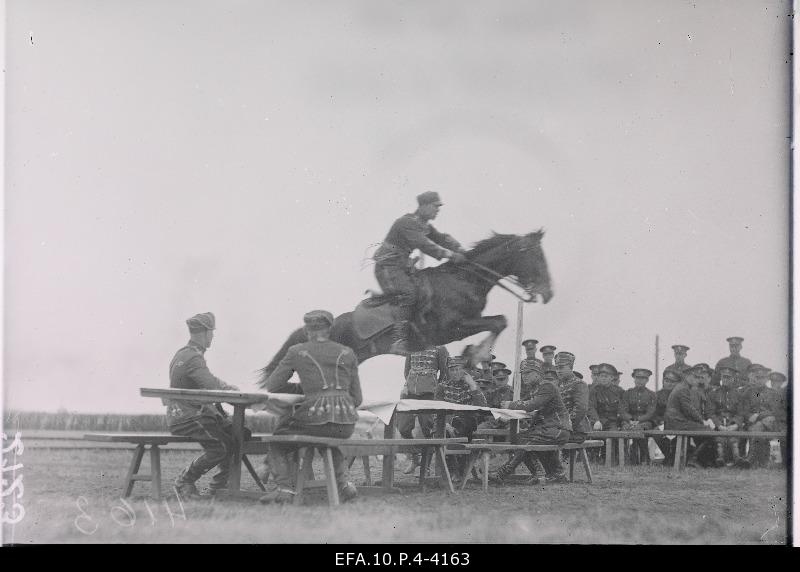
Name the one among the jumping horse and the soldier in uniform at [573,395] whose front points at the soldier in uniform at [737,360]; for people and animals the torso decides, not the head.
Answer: the jumping horse

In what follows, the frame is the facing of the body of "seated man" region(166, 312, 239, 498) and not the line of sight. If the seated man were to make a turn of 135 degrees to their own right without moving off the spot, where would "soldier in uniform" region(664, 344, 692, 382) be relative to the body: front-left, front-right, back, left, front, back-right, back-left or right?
back-left

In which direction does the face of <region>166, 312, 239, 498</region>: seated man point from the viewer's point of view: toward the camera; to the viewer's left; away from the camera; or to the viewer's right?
to the viewer's right

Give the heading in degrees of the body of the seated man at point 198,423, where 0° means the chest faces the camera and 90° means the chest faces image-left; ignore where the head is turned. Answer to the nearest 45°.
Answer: approximately 270°

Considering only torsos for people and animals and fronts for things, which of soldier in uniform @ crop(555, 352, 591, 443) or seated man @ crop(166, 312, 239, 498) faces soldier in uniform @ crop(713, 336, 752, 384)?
the seated man

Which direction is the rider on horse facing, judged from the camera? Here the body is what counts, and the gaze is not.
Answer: to the viewer's right

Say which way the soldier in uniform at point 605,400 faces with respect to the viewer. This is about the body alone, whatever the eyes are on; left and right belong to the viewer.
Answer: facing the viewer

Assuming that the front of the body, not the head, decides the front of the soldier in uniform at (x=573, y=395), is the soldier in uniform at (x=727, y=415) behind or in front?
behind

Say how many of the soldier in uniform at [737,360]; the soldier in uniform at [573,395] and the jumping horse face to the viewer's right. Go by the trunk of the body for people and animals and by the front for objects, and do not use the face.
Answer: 1

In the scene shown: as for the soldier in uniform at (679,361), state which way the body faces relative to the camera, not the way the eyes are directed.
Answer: toward the camera

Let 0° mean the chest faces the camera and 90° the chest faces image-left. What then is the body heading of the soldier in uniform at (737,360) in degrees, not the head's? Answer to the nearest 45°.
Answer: approximately 0°

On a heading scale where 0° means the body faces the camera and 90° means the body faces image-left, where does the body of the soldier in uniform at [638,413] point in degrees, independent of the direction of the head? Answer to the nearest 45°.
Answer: approximately 0°
